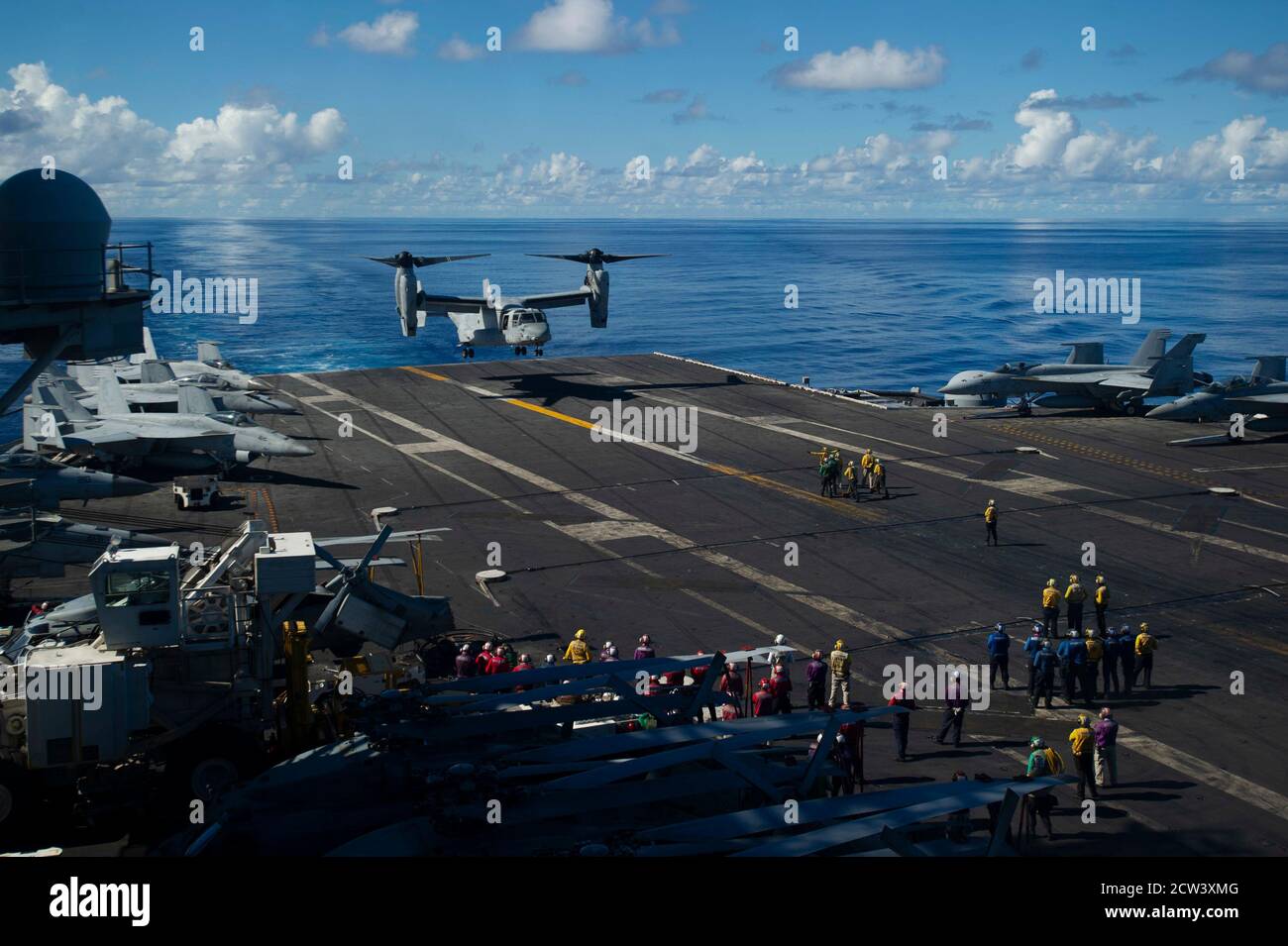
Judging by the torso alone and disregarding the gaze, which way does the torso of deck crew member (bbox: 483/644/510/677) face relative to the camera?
away from the camera

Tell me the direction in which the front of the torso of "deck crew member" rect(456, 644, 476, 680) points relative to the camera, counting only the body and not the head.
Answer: away from the camera

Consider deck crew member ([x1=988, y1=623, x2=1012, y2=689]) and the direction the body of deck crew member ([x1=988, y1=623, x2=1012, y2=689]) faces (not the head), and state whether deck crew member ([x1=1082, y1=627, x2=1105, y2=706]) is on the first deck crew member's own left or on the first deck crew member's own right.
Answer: on the first deck crew member's own right

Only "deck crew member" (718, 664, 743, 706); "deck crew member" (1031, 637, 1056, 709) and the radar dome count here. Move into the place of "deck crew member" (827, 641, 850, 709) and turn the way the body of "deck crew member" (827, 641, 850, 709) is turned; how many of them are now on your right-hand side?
1

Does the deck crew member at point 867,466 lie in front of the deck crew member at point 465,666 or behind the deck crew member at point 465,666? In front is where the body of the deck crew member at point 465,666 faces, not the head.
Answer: in front

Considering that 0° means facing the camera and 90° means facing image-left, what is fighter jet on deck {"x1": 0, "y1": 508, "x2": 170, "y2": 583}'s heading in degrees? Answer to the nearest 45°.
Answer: approximately 270°

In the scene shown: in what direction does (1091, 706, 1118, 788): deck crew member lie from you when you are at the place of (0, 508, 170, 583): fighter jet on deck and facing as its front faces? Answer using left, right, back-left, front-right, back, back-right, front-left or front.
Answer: front-right

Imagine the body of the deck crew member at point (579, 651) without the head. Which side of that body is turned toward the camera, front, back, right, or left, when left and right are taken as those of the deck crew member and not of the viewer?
back

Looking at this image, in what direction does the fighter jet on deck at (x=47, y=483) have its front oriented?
to the viewer's right

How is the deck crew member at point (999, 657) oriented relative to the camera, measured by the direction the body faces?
away from the camera
